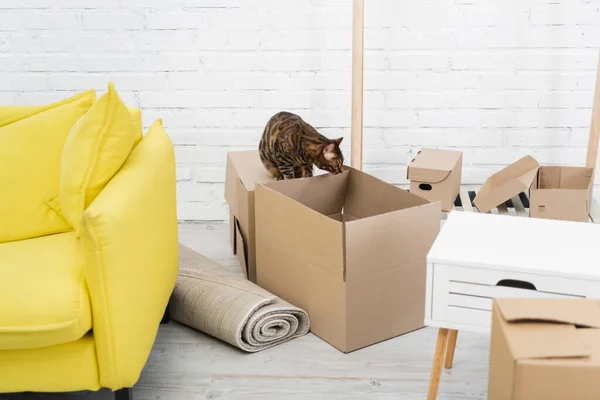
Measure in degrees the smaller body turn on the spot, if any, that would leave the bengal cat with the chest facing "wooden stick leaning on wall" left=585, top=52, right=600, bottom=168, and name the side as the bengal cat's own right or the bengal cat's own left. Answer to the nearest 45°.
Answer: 0° — it already faces it

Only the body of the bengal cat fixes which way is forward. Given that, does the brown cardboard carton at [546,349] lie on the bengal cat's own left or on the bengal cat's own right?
on the bengal cat's own right

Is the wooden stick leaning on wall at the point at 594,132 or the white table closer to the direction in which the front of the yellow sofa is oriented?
the white table

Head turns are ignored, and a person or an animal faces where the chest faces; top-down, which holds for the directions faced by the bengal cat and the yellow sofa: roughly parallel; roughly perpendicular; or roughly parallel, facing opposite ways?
roughly perpendicular

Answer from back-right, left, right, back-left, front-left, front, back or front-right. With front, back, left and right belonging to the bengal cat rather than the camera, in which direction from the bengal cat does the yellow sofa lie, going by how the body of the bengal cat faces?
back-right

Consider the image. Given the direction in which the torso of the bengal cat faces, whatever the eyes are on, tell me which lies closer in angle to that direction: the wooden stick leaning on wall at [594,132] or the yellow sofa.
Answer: the wooden stick leaning on wall

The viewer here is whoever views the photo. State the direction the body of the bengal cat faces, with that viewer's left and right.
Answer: facing to the right of the viewer

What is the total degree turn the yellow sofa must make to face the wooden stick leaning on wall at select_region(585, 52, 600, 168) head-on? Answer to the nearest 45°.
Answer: approximately 90° to its left

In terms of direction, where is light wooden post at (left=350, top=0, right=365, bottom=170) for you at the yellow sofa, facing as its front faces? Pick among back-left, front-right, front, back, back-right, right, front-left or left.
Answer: back-left

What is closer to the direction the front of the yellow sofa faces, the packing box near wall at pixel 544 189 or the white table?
the white table

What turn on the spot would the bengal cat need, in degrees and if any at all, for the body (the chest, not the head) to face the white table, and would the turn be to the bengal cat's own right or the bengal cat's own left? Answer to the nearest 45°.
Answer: approximately 45° to the bengal cat's own right
